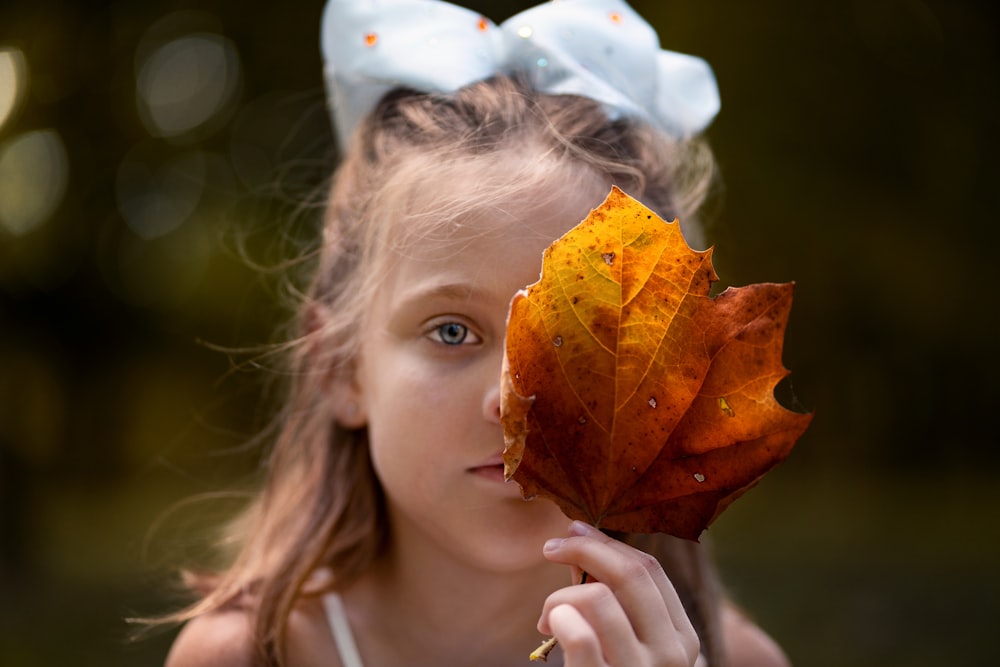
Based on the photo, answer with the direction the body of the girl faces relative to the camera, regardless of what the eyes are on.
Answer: toward the camera

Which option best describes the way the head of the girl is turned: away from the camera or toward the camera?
toward the camera
